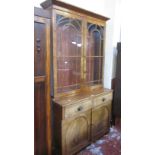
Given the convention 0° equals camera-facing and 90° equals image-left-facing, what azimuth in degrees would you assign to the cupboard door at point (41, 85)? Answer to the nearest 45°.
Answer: approximately 315°
